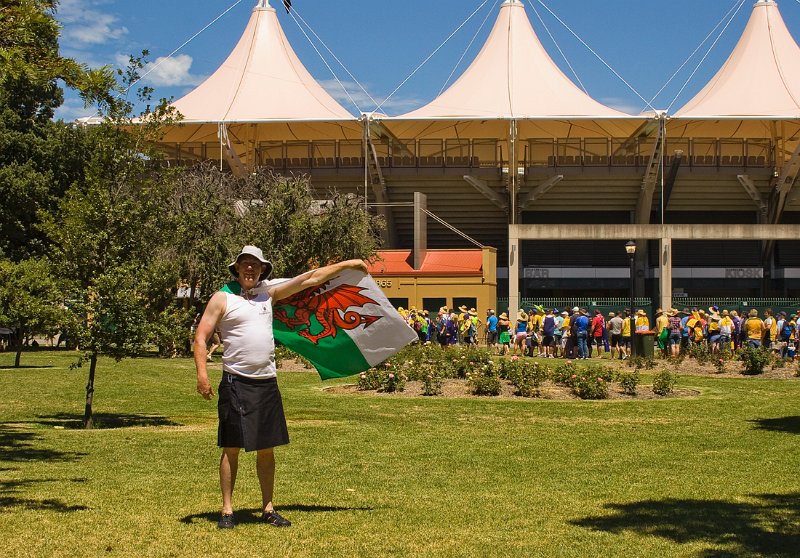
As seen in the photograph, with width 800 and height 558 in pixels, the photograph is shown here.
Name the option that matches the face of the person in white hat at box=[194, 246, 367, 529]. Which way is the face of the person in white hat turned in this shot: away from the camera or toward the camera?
toward the camera

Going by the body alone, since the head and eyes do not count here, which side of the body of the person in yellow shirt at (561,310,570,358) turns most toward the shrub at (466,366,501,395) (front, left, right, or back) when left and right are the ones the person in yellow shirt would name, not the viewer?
right
